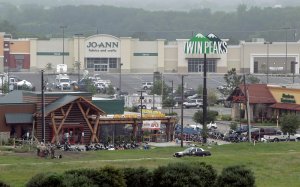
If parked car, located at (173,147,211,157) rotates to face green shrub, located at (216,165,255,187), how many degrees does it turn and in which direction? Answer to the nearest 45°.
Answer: approximately 90° to its left

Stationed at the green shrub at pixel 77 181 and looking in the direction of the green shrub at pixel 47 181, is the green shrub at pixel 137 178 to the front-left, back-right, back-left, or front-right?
back-right

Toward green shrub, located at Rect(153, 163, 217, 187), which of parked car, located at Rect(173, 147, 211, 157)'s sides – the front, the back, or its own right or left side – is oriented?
left

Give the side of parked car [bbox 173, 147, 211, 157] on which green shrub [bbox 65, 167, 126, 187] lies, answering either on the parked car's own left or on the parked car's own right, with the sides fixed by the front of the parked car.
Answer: on the parked car's own left

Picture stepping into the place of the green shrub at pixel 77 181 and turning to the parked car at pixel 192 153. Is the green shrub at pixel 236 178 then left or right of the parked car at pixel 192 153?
right

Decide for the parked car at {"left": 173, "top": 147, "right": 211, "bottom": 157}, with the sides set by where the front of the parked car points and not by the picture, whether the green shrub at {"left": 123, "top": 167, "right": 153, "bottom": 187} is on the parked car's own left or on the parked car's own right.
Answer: on the parked car's own left

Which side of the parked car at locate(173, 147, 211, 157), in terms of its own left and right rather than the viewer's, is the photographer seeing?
left

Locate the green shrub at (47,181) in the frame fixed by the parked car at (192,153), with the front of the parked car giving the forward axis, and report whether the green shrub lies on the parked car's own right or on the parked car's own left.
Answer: on the parked car's own left
